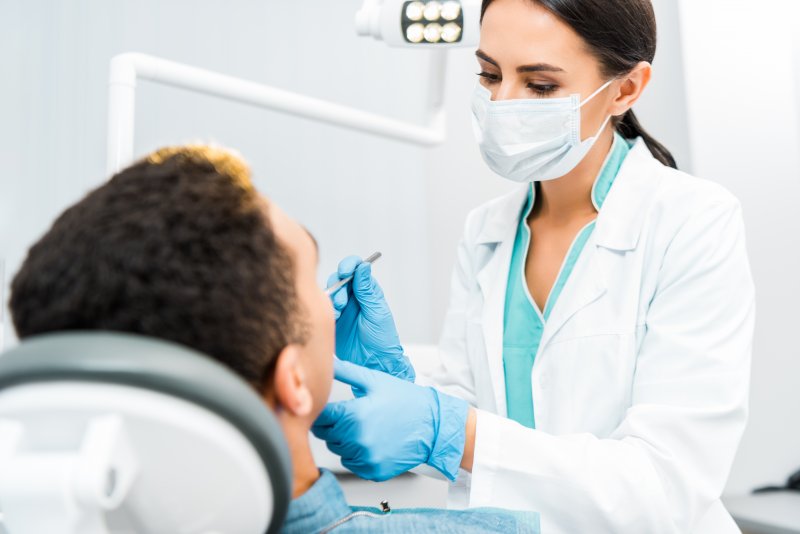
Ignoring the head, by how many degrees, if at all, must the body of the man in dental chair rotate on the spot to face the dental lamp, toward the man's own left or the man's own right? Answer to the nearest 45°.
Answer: approximately 45° to the man's own left

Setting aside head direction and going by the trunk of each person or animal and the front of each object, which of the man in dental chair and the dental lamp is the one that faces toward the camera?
the dental lamp

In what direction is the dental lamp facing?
toward the camera

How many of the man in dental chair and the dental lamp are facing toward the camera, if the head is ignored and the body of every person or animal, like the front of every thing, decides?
1

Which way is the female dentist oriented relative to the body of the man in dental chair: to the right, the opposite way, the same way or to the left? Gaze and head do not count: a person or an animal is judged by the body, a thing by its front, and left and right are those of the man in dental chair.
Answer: the opposite way

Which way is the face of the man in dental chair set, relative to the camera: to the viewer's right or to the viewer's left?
to the viewer's right

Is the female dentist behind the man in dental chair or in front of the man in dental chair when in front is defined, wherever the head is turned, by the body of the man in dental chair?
in front

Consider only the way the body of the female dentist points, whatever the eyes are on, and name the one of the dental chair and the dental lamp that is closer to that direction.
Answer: the dental chair

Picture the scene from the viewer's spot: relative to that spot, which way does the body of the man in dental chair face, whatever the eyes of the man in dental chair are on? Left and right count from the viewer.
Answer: facing away from the viewer and to the right of the viewer

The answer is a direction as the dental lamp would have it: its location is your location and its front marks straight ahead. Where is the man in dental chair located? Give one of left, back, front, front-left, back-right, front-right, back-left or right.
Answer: front

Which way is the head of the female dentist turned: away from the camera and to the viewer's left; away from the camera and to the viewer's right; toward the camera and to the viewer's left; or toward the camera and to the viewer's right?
toward the camera and to the viewer's left

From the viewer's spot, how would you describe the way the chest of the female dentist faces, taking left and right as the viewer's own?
facing the viewer and to the left of the viewer

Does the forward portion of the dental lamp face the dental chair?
yes
